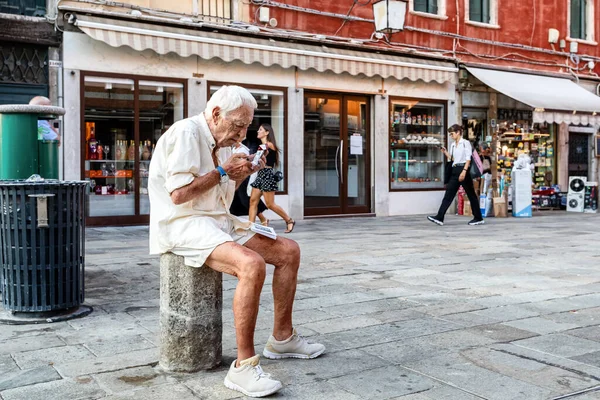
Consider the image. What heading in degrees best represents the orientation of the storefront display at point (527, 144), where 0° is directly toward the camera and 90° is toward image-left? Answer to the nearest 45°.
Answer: approximately 0°

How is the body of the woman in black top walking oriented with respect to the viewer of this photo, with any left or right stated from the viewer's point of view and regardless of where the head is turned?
facing to the left of the viewer

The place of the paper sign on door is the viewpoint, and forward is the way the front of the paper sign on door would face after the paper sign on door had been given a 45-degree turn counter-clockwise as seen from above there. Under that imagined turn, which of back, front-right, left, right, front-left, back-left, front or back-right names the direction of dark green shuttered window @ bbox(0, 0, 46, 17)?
right

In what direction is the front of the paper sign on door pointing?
toward the camera

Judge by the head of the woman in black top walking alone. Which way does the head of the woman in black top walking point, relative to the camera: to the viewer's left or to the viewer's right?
to the viewer's left

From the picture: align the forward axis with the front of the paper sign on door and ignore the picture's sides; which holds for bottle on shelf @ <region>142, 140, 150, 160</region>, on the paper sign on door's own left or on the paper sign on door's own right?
on the paper sign on door's own right

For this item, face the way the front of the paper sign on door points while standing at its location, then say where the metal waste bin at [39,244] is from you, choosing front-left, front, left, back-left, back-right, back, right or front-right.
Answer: front

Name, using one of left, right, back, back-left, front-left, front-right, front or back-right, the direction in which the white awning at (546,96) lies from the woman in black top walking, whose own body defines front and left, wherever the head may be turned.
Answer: back-right

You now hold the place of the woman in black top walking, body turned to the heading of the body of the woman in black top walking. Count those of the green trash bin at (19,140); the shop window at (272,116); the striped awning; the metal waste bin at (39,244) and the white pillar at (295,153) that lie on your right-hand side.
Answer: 3

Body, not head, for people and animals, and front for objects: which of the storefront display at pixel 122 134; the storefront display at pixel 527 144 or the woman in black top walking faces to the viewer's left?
the woman in black top walking

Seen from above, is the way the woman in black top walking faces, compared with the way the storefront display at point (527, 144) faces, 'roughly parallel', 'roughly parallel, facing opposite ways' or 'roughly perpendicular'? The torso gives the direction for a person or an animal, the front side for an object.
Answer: roughly perpendicular

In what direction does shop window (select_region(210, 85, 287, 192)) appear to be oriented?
toward the camera

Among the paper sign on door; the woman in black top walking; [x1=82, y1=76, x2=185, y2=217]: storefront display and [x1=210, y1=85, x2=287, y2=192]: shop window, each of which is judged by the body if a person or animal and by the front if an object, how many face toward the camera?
3
